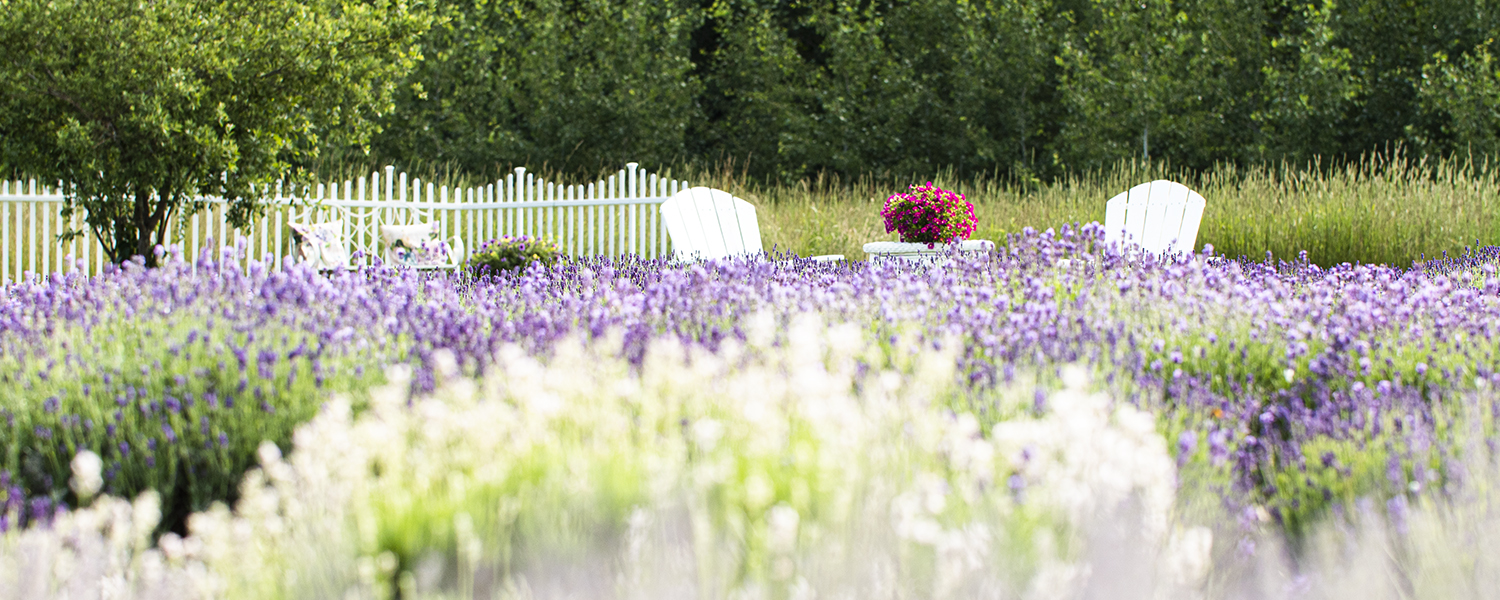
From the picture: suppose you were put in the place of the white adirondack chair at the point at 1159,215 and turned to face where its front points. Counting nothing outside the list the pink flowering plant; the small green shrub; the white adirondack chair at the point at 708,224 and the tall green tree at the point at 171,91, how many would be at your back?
0

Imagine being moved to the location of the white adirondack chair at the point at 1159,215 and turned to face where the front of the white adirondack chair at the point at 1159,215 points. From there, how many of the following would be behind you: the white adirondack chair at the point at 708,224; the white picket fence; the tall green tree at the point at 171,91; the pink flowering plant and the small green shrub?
0

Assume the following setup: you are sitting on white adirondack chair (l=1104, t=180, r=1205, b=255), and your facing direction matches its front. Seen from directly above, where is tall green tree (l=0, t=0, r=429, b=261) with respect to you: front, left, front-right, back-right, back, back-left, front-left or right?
front

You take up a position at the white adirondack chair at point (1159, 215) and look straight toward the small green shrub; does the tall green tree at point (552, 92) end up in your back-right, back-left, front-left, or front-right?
front-right

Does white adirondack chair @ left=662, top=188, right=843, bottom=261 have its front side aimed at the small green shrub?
no
